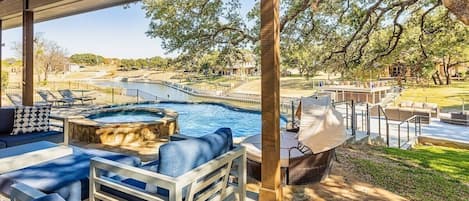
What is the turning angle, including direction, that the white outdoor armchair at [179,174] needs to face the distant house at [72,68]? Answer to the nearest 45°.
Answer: approximately 45° to its right

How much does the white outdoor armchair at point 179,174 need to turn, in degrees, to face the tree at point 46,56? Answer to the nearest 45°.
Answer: approximately 45° to its right

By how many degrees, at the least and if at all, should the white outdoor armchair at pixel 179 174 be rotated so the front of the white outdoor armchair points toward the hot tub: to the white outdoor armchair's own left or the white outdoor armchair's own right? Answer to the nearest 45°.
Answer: approximately 45° to the white outdoor armchair's own right
